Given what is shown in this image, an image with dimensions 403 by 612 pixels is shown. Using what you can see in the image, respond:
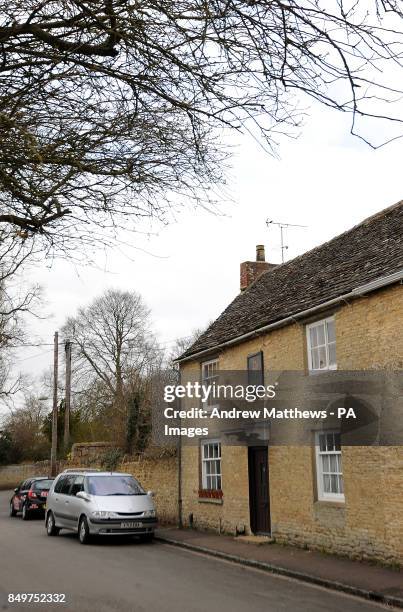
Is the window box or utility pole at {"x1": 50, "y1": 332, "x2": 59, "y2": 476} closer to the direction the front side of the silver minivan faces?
the window box

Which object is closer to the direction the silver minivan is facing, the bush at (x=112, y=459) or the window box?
the window box

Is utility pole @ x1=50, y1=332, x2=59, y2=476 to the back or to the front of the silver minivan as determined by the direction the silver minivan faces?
to the back

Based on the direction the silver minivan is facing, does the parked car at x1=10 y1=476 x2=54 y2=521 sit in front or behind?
behind

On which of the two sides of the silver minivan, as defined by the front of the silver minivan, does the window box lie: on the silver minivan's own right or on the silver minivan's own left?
on the silver minivan's own left

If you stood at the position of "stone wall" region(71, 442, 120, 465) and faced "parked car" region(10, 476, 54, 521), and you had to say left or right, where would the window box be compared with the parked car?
left

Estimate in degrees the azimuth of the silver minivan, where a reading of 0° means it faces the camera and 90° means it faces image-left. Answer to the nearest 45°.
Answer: approximately 315°

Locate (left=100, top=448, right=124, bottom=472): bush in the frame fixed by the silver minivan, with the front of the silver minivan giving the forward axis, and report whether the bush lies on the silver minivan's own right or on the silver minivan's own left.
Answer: on the silver minivan's own left

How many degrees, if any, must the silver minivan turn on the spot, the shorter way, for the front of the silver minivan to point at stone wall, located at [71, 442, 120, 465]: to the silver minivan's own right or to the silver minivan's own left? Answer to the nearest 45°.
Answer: approximately 135° to the silver minivan's own left
